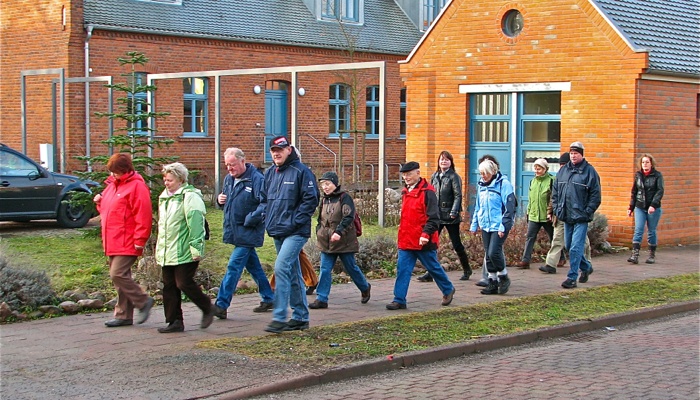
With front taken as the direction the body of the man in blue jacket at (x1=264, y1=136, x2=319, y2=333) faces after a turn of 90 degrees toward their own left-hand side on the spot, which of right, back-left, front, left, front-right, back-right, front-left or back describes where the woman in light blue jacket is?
left

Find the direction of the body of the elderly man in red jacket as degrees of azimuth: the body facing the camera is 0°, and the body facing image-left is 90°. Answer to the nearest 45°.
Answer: approximately 45°

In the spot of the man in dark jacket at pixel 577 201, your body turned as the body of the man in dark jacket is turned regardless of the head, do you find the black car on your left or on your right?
on your right

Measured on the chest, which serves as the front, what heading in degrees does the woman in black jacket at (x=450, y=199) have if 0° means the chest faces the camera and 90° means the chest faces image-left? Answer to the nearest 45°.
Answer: approximately 45°

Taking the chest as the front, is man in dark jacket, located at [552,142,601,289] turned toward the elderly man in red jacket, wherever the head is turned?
yes
